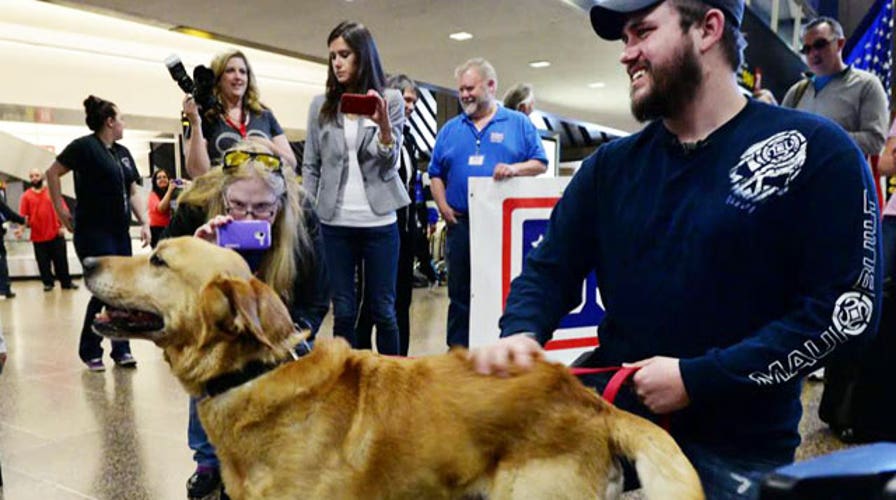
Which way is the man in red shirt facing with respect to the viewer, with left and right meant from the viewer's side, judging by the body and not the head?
facing the viewer

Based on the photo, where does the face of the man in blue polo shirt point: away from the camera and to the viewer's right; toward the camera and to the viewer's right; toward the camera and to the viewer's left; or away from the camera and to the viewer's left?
toward the camera and to the viewer's left

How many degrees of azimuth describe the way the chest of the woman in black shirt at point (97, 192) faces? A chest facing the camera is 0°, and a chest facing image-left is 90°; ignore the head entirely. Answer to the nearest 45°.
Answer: approximately 315°

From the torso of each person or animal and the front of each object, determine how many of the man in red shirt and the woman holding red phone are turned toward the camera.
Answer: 2

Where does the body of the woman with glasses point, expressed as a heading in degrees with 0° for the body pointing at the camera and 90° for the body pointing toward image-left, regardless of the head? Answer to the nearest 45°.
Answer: approximately 0°

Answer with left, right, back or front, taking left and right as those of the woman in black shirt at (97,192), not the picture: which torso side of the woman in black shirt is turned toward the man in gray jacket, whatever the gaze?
front

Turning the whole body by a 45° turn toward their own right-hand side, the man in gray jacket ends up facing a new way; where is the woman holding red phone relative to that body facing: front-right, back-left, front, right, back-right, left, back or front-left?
front-left

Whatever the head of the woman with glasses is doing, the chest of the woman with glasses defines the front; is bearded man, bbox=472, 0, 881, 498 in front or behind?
in front

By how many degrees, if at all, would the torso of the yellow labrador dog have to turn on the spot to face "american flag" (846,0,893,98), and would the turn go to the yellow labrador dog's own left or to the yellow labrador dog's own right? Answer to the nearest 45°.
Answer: approximately 135° to the yellow labrador dog's own right

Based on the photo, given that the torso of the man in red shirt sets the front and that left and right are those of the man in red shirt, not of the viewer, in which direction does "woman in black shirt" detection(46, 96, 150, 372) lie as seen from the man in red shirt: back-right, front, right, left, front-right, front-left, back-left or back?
front

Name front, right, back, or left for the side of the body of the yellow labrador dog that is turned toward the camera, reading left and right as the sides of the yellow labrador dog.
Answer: left

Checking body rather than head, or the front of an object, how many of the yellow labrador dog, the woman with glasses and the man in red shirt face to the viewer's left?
1

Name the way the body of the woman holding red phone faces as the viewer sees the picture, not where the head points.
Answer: toward the camera

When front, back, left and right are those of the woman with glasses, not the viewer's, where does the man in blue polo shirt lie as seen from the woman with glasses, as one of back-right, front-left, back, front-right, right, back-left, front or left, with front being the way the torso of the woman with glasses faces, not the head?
back-left
